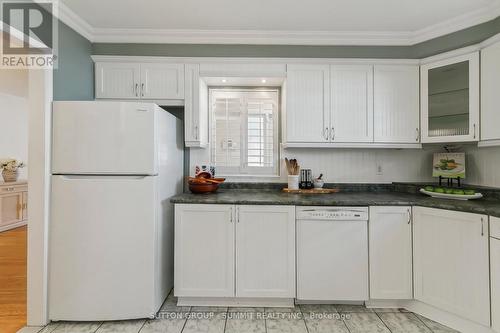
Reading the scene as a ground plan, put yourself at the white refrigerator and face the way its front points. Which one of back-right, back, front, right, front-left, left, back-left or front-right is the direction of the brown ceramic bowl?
left

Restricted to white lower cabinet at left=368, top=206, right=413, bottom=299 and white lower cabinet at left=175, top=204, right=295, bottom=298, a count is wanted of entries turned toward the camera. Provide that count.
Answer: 2

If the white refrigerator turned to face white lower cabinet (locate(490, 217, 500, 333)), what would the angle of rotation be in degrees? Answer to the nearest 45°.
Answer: approximately 45° to its left

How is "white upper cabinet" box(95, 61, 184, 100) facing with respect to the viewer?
toward the camera

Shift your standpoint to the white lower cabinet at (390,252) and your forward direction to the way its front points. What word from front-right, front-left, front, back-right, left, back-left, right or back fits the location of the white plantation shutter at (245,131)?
right

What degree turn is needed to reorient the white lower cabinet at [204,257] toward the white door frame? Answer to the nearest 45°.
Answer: approximately 90° to its right

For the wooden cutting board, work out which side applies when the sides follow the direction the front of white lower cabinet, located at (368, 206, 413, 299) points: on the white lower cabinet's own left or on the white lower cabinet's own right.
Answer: on the white lower cabinet's own right

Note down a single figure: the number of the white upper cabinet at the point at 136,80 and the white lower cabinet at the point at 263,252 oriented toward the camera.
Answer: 2

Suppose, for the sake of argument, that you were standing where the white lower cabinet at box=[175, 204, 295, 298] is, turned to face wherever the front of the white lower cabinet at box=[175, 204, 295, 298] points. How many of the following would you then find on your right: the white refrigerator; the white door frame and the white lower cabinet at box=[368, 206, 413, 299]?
2

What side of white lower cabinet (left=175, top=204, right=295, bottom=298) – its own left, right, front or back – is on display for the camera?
front

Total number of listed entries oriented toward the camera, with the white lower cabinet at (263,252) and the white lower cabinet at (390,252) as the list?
2

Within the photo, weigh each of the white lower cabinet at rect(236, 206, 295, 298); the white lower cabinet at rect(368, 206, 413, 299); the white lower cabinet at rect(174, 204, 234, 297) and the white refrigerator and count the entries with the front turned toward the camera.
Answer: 4

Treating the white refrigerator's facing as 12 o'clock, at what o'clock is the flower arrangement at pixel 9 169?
The flower arrangement is roughly at 5 o'clock from the white refrigerator.

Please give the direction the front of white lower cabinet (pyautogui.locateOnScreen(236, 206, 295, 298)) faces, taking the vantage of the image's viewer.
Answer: facing the viewer
